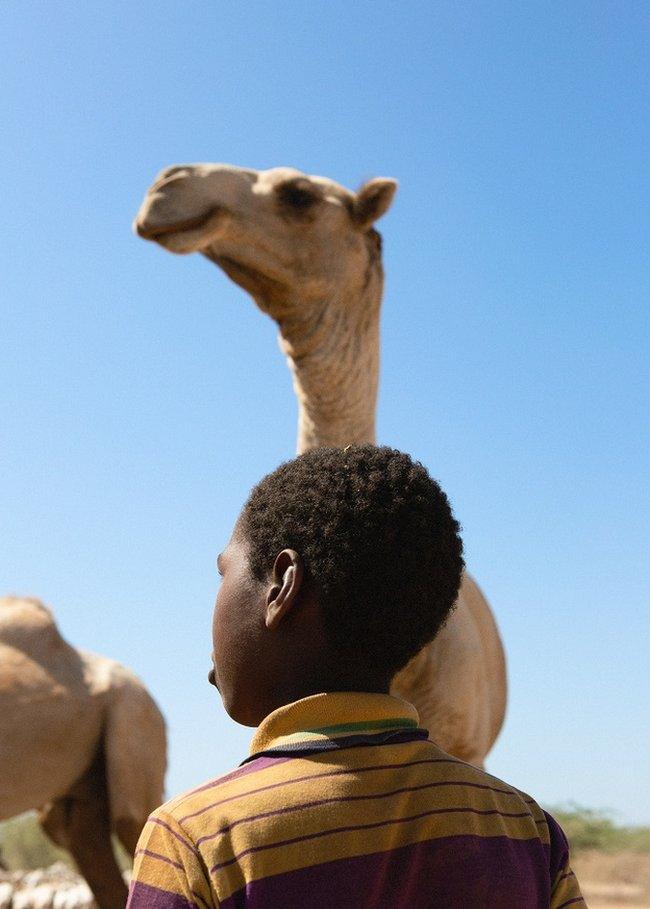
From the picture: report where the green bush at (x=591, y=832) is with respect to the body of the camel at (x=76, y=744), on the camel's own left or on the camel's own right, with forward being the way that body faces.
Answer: on the camel's own right

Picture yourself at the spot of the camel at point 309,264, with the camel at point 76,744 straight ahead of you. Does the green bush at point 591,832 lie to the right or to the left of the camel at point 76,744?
right

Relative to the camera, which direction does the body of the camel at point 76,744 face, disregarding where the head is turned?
to the viewer's left

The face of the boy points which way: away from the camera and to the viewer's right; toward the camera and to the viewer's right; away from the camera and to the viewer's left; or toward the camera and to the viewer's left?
away from the camera and to the viewer's left

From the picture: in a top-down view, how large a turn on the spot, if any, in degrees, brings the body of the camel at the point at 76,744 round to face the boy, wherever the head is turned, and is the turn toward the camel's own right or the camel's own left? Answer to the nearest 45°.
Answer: approximately 90° to the camel's own left
